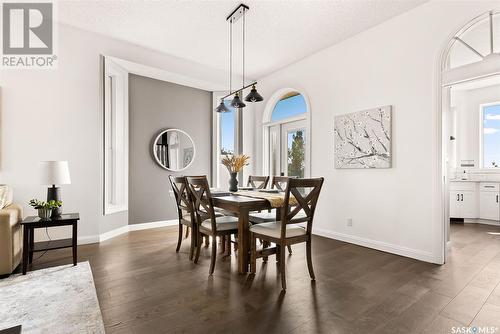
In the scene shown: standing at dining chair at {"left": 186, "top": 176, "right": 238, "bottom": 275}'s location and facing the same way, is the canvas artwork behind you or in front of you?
in front

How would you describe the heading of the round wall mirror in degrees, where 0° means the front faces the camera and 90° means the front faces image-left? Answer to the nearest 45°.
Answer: approximately 0°

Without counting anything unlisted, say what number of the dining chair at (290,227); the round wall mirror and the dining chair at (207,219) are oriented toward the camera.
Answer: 1

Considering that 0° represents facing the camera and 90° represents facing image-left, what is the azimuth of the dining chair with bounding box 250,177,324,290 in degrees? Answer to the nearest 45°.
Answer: approximately 135°

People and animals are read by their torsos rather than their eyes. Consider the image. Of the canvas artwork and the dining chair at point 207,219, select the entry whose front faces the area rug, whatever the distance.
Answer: the canvas artwork

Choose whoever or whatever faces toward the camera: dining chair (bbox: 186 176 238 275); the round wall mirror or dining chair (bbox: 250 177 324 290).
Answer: the round wall mirror

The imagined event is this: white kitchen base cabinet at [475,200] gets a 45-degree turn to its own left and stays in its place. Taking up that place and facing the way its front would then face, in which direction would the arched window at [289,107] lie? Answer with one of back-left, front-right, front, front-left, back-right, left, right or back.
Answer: right

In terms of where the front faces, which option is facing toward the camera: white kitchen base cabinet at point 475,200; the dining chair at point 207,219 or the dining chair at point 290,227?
the white kitchen base cabinet

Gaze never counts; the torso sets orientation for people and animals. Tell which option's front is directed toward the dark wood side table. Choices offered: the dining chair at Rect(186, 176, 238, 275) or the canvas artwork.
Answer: the canvas artwork

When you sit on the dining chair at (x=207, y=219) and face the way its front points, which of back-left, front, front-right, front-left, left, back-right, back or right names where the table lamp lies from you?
back-left

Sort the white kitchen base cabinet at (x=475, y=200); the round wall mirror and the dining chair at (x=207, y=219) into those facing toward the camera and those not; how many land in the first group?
2

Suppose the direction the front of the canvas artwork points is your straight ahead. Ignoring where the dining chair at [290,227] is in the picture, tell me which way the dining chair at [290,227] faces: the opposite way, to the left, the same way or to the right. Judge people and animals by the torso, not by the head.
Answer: to the right

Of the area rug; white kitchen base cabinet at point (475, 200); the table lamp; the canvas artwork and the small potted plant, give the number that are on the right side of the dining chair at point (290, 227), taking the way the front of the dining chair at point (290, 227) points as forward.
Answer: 2

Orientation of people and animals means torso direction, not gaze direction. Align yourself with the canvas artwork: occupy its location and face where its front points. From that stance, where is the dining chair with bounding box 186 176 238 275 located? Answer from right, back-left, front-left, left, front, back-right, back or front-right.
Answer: front

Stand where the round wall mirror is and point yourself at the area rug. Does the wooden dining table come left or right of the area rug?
left

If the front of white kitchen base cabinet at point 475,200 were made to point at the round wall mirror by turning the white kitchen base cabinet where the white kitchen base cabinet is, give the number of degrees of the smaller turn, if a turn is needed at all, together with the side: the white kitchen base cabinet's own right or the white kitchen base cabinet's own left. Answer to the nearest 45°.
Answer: approximately 45° to the white kitchen base cabinet's own right

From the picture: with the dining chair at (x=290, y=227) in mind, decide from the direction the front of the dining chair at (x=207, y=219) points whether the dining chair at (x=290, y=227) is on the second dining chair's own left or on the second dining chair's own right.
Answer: on the second dining chair's own right

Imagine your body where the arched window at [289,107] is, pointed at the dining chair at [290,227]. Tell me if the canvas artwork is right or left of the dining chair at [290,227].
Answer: left

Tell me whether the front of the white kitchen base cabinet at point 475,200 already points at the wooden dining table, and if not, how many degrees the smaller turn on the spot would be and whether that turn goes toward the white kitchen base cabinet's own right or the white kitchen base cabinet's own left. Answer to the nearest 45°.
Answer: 0° — it already faces it

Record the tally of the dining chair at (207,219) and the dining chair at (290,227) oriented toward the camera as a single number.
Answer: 0

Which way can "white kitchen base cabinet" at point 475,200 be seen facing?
toward the camera
